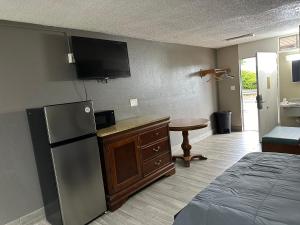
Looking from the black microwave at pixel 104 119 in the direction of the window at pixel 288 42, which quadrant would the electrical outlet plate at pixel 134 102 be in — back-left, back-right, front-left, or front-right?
front-left

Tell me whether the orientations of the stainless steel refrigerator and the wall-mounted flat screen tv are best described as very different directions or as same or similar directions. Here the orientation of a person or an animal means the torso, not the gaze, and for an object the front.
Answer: same or similar directions

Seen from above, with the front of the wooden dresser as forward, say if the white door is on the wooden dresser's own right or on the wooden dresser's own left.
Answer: on the wooden dresser's own left

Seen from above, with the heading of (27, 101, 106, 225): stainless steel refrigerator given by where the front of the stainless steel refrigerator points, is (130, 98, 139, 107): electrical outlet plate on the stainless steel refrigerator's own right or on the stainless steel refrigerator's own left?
on the stainless steel refrigerator's own left

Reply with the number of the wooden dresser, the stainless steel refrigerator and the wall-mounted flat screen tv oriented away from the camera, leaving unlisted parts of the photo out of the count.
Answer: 0

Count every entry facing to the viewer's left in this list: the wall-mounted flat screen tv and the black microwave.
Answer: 0

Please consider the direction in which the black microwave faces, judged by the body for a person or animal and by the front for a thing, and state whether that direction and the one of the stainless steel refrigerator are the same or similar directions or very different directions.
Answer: same or similar directions

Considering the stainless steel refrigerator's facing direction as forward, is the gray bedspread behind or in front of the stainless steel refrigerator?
in front

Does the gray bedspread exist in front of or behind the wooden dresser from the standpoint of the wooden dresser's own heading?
in front

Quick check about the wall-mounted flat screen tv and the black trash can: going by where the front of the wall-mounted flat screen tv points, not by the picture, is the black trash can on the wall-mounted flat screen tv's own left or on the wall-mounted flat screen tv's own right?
on the wall-mounted flat screen tv's own left

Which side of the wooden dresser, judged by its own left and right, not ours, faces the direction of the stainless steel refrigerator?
right

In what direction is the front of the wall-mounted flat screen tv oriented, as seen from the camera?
facing the viewer and to the right of the viewer
